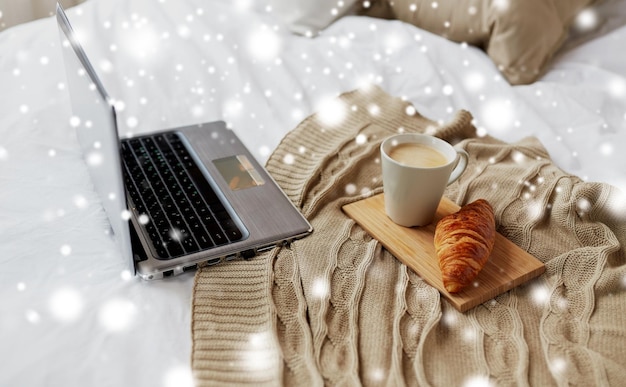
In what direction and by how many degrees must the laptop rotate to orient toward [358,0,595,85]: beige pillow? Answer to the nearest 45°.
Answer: approximately 45° to its left

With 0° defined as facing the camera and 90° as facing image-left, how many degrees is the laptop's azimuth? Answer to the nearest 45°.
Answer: approximately 270°
